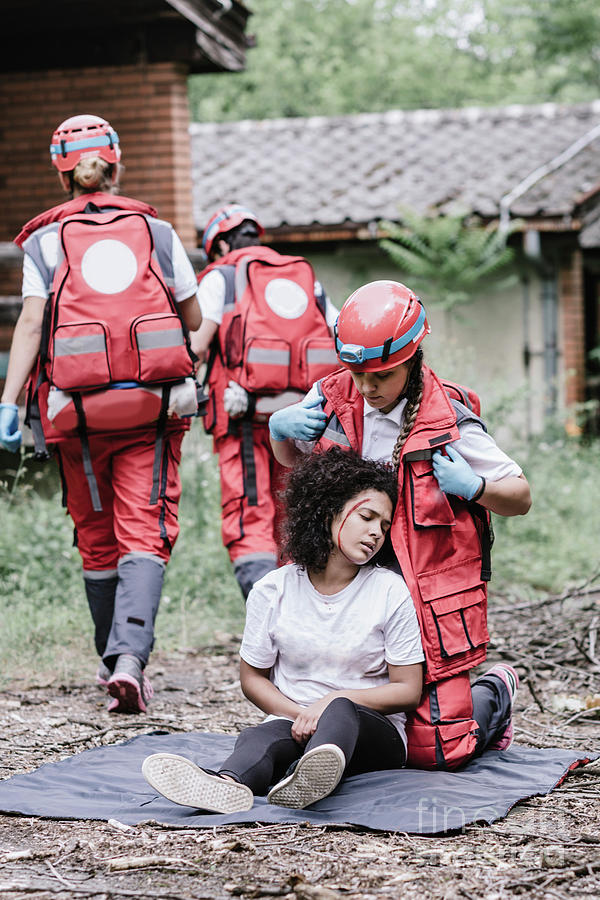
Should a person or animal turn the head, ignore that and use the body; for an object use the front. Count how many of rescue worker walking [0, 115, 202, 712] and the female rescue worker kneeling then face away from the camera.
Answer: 1

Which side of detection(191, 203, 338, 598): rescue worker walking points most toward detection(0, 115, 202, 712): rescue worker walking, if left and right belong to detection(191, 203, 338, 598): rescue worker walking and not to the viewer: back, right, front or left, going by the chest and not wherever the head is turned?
back

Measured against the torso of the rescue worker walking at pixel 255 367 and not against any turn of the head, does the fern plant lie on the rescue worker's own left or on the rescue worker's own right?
on the rescue worker's own right

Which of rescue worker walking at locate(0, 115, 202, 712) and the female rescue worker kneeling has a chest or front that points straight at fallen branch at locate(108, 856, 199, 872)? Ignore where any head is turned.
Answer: the female rescue worker kneeling

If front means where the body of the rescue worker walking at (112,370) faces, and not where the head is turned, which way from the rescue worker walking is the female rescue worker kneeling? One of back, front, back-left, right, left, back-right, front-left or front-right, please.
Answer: back-right

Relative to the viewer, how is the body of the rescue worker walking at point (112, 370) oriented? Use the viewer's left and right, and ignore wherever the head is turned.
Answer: facing away from the viewer

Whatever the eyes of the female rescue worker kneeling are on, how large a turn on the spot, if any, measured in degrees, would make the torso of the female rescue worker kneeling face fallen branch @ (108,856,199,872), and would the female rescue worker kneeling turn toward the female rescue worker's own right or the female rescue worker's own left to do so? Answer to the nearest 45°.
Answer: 0° — they already face it

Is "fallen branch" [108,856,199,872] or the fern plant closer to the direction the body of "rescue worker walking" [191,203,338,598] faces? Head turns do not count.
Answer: the fern plant

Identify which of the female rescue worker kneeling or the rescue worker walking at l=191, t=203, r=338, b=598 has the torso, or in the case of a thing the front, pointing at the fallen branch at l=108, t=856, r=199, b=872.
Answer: the female rescue worker kneeling

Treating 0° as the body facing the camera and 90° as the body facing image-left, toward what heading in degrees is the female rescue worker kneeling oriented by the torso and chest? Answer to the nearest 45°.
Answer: approximately 45°

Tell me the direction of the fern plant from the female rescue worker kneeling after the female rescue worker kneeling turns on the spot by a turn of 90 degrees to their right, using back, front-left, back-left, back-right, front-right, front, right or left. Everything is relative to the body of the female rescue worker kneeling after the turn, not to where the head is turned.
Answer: front-right

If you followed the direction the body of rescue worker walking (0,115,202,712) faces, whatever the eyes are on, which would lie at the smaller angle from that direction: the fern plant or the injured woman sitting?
the fern plant

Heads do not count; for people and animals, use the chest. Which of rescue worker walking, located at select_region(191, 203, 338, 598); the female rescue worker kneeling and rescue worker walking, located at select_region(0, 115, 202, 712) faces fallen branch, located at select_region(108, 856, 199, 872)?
the female rescue worker kneeling

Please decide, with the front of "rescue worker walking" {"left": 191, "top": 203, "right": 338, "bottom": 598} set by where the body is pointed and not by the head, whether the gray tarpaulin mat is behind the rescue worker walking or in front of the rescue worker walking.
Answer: behind

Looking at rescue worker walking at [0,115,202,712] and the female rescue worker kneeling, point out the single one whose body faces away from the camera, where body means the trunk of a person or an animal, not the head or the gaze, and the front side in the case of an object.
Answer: the rescue worker walking
